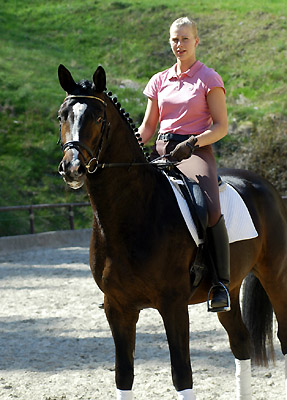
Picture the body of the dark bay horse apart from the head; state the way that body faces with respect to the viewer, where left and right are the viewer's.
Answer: facing the viewer and to the left of the viewer

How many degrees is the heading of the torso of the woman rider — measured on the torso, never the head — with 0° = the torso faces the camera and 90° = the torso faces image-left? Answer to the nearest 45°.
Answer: approximately 45°
